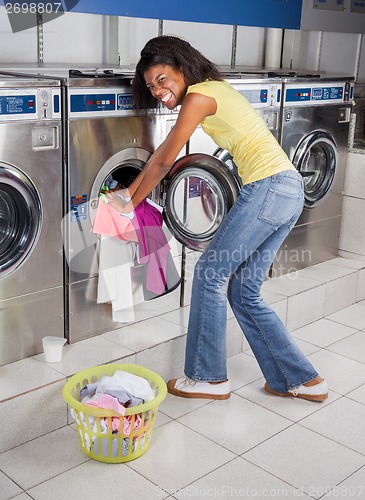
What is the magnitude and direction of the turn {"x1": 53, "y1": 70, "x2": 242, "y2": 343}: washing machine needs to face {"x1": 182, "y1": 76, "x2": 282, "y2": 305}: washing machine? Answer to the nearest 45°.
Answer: approximately 90° to its left

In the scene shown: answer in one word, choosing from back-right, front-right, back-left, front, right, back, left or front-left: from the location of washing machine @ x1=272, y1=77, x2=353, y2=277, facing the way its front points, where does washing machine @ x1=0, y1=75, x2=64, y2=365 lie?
right

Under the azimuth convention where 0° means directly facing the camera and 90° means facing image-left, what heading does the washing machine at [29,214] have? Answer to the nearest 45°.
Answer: approximately 315°

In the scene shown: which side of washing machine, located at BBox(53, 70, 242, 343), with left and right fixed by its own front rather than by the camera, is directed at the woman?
front

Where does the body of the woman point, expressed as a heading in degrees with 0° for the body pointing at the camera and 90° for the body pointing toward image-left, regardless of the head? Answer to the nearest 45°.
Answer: approximately 90°

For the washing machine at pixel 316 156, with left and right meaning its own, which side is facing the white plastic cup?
right

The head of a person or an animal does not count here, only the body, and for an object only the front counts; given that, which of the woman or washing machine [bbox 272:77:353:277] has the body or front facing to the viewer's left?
the woman

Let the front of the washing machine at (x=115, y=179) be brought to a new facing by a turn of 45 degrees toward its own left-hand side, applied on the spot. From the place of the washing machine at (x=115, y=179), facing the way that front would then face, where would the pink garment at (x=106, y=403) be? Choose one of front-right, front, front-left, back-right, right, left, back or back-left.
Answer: right

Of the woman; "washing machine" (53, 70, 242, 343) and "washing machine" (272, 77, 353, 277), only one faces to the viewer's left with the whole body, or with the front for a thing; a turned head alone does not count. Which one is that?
the woman

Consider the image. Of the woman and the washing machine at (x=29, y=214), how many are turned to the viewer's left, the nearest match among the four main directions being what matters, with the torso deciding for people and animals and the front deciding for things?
1

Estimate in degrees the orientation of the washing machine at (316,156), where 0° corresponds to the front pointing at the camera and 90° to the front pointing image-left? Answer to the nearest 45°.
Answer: approximately 315°

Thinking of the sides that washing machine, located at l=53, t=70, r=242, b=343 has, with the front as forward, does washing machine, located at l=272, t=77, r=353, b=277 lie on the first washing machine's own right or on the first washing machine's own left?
on the first washing machine's own left

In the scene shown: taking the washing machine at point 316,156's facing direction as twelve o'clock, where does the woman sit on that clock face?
The woman is roughly at 2 o'clock from the washing machine.

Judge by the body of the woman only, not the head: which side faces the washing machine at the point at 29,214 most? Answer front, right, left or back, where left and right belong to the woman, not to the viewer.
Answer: front
